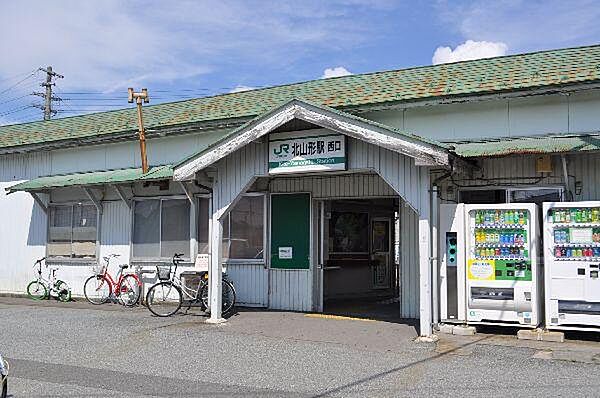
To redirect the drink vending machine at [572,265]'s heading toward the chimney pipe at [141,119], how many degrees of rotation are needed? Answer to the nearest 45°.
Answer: approximately 90° to its right

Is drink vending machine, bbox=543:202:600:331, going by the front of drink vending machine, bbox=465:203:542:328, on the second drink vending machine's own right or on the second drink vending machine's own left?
on the second drink vending machine's own left

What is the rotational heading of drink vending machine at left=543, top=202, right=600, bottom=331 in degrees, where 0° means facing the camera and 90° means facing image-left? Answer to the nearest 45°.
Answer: approximately 0°

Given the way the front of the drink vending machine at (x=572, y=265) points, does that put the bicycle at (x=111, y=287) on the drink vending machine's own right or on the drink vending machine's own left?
on the drink vending machine's own right

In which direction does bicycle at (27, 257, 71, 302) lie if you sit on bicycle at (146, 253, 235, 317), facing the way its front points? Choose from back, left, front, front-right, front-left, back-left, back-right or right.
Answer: front-right

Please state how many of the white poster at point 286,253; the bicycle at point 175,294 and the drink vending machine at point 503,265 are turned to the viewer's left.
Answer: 1

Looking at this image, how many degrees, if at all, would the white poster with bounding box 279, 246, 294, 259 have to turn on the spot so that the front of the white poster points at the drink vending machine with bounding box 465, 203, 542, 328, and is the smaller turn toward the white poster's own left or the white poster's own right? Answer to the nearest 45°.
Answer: approximately 45° to the white poster's own left

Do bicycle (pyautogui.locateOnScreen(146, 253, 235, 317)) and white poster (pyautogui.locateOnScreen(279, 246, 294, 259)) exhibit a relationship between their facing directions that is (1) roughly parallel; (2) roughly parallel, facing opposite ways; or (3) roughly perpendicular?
roughly perpendicular

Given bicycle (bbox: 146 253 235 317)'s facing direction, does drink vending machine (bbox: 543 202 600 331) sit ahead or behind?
behind

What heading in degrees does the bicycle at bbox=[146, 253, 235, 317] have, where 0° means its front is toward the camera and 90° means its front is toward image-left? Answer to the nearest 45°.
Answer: approximately 90°

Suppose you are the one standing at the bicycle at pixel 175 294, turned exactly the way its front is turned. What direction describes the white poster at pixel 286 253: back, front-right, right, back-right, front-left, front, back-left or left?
back
